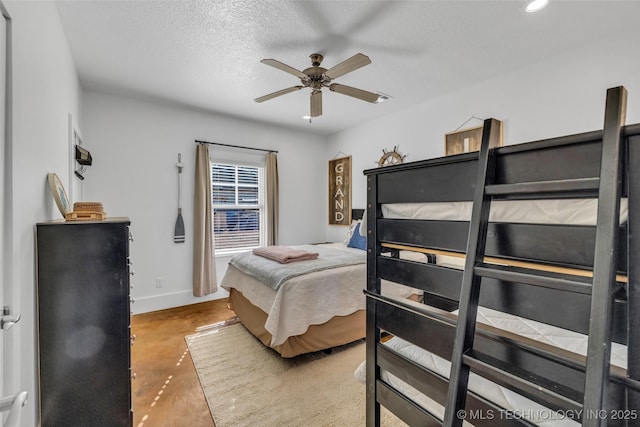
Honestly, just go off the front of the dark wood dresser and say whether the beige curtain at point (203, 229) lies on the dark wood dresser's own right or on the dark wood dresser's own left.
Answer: on the dark wood dresser's own left

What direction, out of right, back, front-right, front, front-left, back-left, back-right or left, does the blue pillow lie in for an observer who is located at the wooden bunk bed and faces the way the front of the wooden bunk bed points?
right

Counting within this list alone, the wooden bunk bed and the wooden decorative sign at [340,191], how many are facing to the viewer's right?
0

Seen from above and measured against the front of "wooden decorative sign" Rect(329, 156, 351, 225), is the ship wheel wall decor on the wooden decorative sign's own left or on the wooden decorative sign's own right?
on the wooden decorative sign's own left

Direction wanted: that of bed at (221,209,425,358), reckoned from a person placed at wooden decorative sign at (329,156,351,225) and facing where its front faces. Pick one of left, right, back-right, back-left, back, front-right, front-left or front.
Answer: front-left

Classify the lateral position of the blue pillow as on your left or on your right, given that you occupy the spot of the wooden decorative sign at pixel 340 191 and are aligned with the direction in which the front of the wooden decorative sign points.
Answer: on your left

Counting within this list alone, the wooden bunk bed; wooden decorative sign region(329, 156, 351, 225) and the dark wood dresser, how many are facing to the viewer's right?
1

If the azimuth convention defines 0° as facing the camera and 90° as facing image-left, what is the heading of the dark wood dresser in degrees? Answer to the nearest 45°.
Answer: approximately 270°

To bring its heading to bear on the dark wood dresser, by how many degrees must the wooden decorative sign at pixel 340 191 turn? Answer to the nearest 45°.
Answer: approximately 45° to its left

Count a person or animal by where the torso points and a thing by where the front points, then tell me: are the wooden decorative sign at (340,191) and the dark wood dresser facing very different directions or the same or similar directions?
very different directions

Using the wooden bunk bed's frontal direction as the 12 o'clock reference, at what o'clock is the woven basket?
The woven basket is roughly at 1 o'clock from the wooden bunk bed.

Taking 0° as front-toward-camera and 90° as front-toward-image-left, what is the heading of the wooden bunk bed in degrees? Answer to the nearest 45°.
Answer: approximately 45°

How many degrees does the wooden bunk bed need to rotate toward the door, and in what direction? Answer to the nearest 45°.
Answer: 0° — it already faces it

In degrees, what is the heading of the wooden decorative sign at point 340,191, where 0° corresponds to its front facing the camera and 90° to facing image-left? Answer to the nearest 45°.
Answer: approximately 45°

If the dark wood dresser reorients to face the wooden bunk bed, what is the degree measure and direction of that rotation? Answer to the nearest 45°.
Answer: approximately 45° to its right

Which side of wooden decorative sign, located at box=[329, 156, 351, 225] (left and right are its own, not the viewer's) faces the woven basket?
front

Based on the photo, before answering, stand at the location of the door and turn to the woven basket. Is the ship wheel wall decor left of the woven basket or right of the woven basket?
right
